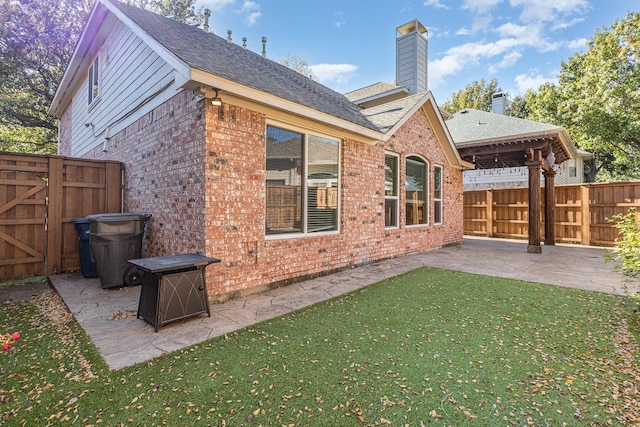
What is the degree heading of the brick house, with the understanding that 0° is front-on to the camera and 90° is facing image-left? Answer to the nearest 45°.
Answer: approximately 135°

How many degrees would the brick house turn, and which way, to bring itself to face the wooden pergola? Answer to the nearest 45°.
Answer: approximately 135° to its right

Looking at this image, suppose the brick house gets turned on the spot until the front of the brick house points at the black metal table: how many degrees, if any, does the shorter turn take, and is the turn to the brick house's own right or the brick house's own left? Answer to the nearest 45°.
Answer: approximately 135° to the brick house's own left

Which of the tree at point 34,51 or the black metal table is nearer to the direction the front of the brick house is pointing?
the tree

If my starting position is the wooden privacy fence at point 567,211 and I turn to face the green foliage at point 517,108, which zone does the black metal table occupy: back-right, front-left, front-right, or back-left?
back-left

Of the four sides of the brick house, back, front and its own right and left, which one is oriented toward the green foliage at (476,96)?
right

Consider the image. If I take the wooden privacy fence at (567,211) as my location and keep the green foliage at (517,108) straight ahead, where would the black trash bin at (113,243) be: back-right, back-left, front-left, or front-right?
back-left

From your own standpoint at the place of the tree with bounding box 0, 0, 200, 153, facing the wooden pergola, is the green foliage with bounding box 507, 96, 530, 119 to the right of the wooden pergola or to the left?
left
